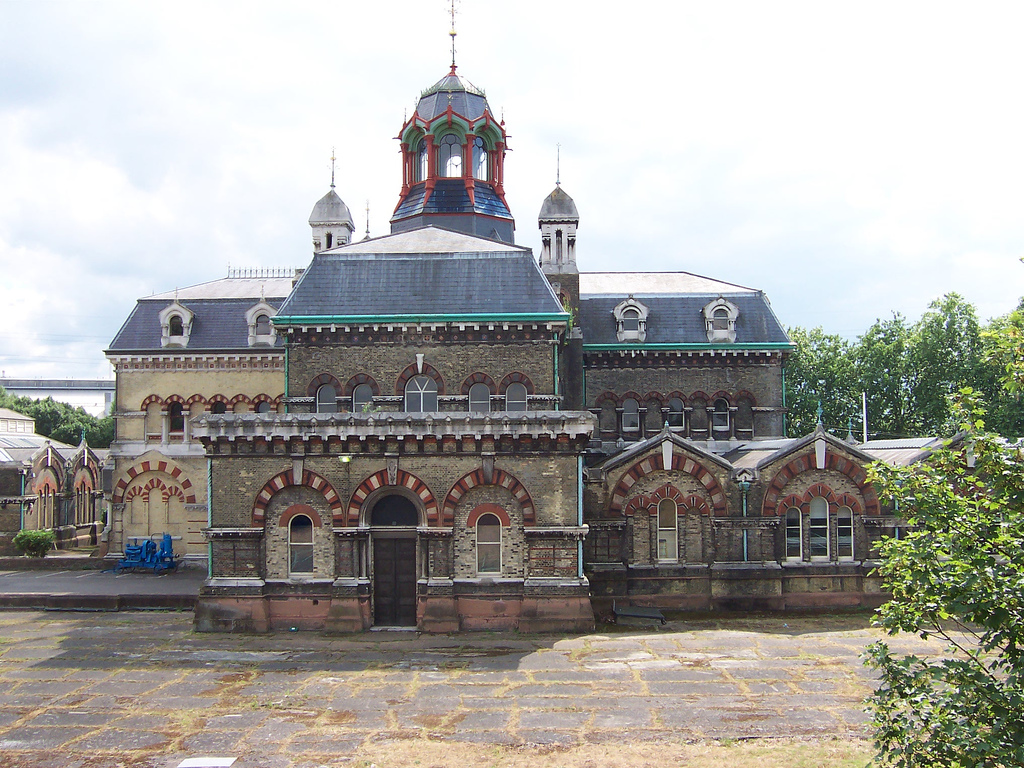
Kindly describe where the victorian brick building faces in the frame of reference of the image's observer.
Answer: facing the viewer

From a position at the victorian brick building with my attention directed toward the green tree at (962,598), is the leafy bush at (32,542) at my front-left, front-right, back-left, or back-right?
back-right

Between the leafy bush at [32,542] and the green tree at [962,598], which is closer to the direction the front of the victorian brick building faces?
the green tree

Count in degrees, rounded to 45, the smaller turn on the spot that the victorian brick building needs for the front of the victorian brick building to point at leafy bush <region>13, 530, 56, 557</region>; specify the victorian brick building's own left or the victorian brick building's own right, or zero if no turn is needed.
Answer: approximately 135° to the victorian brick building's own right

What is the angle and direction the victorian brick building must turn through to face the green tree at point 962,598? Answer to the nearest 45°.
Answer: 0° — it already faces it
